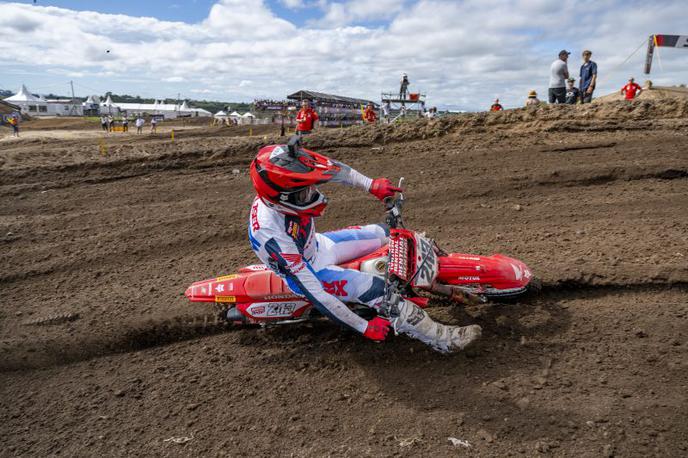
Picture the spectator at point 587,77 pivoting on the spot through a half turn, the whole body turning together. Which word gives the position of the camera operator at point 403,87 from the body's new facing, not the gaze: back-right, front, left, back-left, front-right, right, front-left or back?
left

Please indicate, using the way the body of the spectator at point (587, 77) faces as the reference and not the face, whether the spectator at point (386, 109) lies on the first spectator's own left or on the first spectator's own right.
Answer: on the first spectator's own right

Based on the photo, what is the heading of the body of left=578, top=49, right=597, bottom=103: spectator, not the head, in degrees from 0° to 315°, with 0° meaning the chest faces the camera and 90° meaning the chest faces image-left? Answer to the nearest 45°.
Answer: approximately 45°

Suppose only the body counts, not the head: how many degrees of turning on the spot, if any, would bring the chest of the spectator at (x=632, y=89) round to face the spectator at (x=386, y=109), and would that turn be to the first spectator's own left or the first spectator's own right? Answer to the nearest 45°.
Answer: approximately 90° to the first spectator's own right

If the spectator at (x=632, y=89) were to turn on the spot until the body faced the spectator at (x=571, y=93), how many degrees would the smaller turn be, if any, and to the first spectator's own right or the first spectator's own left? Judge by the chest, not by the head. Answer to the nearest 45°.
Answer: approximately 45° to the first spectator's own right

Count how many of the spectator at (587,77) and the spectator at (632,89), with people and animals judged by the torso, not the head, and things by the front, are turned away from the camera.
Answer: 0

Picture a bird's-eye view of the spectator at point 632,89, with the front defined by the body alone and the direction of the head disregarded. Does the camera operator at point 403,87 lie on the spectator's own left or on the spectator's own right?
on the spectator's own right

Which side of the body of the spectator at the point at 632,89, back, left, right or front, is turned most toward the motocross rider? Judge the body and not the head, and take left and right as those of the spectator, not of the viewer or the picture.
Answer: front

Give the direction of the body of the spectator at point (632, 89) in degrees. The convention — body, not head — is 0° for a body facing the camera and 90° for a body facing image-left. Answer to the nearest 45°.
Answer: approximately 0°
